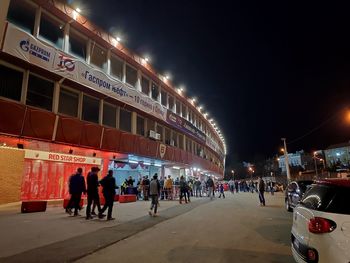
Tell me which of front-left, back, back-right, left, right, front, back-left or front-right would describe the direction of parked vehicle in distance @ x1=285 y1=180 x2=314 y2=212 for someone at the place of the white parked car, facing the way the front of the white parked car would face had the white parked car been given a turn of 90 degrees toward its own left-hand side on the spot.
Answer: front-right

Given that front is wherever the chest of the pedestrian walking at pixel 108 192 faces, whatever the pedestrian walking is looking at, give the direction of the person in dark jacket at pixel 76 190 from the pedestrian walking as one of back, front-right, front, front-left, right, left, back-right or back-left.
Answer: back-left

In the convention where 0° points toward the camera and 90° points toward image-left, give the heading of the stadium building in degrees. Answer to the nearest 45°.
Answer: approximately 315°

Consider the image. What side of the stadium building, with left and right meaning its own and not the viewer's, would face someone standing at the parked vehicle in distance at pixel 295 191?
front

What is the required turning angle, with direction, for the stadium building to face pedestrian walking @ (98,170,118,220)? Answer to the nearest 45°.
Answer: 0° — it already faces them

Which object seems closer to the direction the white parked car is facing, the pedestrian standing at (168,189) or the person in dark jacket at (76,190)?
the pedestrian standing

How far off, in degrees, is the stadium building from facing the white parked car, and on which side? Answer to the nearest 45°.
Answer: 0° — it already faces it

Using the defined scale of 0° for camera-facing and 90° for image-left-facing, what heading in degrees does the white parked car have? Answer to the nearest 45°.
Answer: approximately 225°

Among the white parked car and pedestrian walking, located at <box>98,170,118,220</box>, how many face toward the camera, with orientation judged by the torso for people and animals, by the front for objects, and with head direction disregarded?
0

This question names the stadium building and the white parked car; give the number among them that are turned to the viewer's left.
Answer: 0
